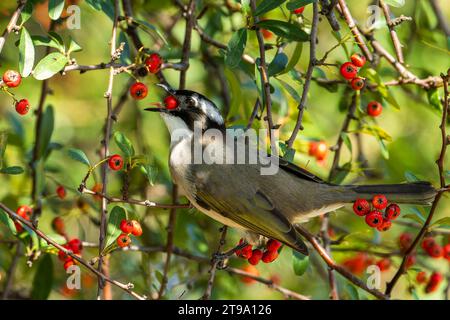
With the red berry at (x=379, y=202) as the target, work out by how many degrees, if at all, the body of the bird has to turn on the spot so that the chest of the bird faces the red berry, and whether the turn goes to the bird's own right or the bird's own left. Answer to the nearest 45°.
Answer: approximately 135° to the bird's own left

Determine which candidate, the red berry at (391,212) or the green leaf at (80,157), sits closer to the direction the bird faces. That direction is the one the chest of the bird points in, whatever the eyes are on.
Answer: the green leaf

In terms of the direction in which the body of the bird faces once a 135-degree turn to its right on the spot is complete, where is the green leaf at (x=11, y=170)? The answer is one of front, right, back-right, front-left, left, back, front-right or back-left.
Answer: back

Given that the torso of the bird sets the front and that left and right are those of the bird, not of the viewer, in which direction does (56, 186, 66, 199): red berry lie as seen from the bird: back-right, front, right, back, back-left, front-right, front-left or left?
front

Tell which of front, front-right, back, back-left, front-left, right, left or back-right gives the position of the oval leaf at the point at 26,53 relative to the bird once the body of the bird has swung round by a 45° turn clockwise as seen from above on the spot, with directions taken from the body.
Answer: left

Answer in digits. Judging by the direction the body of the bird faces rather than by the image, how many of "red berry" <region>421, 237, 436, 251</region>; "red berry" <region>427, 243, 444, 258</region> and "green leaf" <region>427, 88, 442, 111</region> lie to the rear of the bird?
3

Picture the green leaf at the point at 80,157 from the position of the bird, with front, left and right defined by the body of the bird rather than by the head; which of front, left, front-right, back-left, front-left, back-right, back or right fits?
front-left

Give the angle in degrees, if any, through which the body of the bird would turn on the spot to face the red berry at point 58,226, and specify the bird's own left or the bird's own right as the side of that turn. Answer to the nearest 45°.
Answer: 0° — it already faces it

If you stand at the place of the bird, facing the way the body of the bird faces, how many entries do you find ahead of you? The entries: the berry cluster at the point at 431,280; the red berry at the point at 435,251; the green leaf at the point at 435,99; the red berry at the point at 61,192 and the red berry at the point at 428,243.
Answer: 1

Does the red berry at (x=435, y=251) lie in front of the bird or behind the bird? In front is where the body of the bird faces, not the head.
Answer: behind

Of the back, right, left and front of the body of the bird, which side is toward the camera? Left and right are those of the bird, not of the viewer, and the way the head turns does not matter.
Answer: left

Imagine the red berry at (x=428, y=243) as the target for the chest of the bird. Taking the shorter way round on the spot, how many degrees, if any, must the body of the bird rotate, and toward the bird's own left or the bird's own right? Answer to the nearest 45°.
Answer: approximately 180°

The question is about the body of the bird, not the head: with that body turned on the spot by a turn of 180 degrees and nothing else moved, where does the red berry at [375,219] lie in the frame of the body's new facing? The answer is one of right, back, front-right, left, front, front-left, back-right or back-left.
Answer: front-right

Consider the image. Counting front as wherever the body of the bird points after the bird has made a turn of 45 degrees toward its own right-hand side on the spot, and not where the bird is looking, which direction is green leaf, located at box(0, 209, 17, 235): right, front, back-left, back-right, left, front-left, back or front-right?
left
